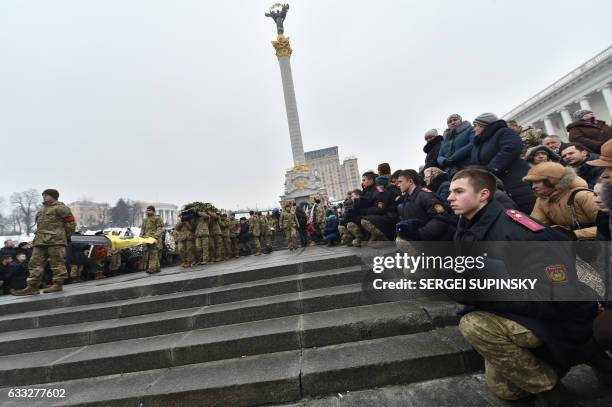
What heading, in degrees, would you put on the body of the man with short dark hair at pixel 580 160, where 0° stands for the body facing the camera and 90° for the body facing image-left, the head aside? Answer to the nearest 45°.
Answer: approximately 45°

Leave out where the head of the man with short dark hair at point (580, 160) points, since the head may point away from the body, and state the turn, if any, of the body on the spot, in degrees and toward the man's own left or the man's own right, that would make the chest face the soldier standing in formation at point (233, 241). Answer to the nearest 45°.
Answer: approximately 45° to the man's own right

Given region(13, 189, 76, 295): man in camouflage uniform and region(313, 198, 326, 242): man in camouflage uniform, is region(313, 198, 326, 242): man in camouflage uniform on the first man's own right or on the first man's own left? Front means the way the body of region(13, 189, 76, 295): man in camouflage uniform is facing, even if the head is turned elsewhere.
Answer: on the first man's own left

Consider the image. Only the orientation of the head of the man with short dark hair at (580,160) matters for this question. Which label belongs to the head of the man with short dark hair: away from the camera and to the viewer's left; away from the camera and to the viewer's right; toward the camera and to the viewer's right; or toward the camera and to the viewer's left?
toward the camera and to the viewer's left

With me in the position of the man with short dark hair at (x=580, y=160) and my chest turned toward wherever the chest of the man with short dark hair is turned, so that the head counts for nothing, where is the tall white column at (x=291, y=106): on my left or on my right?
on my right

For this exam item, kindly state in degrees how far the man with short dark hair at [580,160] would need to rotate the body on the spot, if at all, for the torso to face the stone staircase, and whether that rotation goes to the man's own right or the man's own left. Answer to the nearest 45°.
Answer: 0° — they already face it

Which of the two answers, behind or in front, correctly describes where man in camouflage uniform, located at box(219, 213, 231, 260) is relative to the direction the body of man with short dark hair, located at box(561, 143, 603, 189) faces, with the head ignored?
in front
